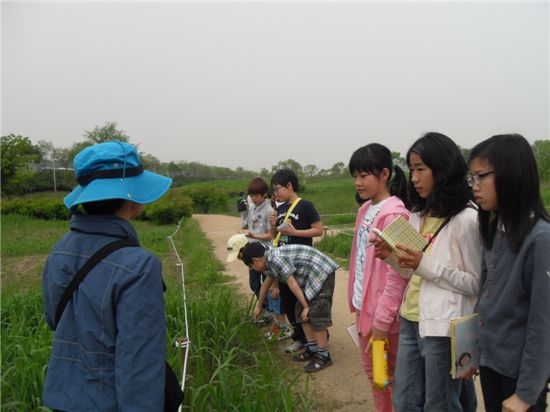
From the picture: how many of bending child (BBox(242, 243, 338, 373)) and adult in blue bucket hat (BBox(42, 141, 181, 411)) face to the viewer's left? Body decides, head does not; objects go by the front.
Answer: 1

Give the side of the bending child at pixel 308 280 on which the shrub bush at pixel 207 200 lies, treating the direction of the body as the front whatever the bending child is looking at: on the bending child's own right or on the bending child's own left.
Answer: on the bending child's own right

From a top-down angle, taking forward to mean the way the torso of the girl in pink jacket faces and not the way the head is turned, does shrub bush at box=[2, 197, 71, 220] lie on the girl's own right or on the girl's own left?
on the girl's own right

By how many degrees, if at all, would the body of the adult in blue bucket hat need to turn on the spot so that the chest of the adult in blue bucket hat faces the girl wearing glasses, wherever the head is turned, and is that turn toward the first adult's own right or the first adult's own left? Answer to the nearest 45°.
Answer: approximately 45° to the first adult's own right

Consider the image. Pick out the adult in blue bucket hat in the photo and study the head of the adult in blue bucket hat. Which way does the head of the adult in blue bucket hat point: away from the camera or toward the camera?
away from the camera

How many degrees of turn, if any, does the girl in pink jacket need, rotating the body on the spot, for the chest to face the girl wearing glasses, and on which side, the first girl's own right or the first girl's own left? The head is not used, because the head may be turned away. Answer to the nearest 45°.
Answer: approximately 90° to the first girl's own left

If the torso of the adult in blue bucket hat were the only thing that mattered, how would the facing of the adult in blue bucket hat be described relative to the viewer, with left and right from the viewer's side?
facing away from the viewer and to the right of the viewer

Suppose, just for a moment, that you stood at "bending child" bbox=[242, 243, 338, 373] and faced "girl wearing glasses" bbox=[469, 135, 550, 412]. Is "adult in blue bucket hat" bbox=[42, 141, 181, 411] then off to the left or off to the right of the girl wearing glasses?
right

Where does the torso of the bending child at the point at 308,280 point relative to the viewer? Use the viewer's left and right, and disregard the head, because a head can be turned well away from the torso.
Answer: facing to the left of the viewer

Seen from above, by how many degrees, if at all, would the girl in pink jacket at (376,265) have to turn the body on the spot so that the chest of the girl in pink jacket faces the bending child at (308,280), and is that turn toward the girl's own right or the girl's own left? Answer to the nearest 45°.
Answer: approximately 90° to the girl's own right

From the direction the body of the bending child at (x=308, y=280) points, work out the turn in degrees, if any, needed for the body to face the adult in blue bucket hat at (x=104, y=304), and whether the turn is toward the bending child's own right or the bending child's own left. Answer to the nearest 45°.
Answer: approximately 90° to the bending child's own left

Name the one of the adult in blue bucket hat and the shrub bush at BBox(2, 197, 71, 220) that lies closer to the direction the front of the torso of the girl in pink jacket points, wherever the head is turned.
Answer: the adult in blue bucket hat

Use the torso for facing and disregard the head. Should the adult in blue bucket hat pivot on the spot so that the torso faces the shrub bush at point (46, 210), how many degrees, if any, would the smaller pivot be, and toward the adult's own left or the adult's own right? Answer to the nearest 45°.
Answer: approximately 45° to the adult's own left
